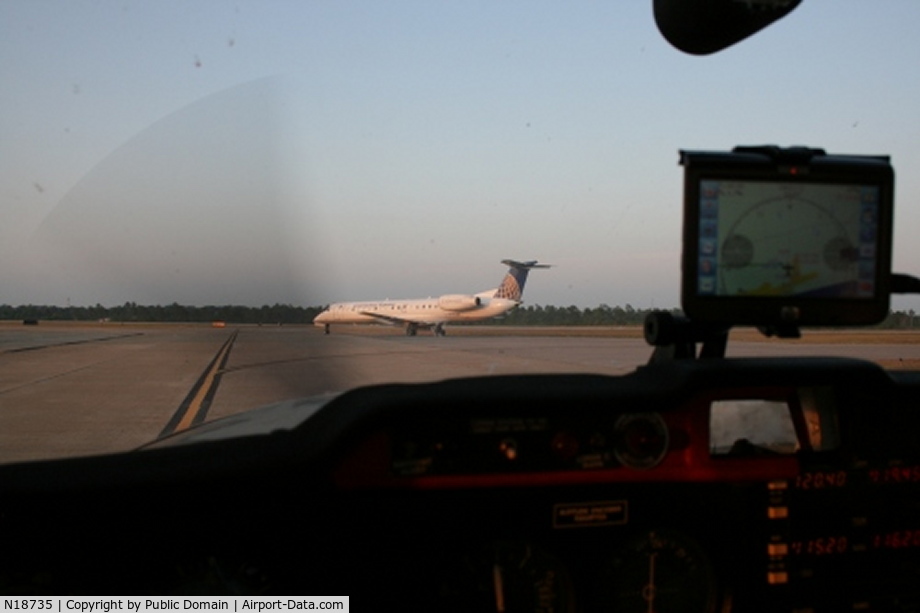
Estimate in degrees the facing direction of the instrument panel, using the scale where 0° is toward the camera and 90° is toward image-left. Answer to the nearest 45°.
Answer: approximately 0°

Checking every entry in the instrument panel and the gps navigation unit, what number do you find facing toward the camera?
2

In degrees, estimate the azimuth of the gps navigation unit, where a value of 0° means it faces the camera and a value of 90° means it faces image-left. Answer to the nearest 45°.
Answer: approximately 0°
